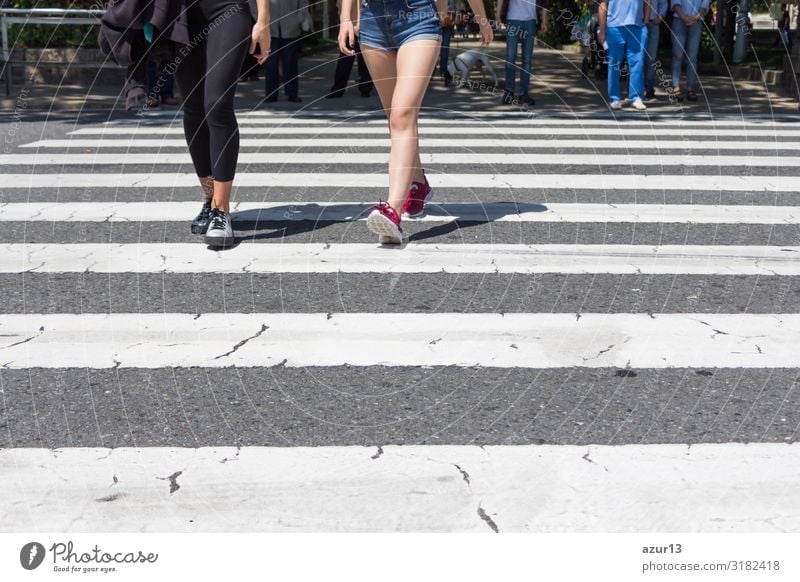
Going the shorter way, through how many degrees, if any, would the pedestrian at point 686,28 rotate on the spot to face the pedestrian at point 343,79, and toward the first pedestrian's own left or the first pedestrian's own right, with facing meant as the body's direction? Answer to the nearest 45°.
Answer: approximately 90° to the first pedestrian's own right

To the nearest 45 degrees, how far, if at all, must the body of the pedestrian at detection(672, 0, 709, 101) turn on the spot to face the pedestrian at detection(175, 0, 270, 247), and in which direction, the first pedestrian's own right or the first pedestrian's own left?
0° — they already face them

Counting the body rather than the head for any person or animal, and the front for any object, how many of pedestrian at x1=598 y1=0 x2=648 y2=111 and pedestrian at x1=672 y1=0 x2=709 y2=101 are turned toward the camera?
2

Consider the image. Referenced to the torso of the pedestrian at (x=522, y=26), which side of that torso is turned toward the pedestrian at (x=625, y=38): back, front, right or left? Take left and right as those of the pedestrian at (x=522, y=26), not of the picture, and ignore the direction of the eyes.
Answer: left

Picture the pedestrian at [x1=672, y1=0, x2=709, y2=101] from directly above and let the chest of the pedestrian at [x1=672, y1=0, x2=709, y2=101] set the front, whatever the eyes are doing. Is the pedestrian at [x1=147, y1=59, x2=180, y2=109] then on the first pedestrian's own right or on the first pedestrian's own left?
on the first pedestrian's own right

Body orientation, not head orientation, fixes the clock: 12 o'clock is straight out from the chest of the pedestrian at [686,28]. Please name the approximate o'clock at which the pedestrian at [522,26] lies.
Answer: the pedestrian at [522,26] is roughly at 2 o'clock from the pedestrian at [686,28].

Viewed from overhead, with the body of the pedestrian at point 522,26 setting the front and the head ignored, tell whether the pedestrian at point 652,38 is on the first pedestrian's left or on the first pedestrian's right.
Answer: on the first pedestrian's left

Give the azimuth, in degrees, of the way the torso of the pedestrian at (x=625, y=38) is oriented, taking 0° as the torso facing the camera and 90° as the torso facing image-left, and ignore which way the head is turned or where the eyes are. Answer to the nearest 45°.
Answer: approximately 0°

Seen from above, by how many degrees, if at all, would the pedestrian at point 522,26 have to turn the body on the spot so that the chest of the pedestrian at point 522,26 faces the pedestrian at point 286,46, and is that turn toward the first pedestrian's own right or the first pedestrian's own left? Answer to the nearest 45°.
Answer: approximately 90° to the first pedestrian's own right
